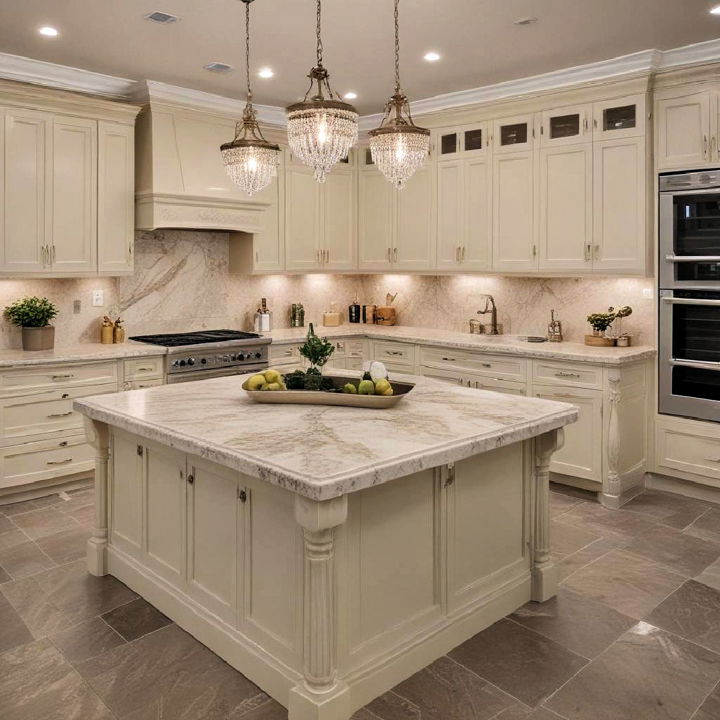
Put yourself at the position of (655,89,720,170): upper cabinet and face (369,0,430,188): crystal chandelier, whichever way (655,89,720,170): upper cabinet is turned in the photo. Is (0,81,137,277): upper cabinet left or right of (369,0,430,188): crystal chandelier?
right

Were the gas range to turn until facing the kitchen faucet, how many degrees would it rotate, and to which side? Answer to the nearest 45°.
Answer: approximately 45° to its left

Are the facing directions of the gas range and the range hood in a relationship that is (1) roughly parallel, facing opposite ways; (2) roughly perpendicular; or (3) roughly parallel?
roughly parallel

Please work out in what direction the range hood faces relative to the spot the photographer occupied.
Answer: facing the viewer and to the right of the viewer

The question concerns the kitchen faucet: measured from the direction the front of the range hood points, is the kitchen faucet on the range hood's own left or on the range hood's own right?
on the range hood's own left

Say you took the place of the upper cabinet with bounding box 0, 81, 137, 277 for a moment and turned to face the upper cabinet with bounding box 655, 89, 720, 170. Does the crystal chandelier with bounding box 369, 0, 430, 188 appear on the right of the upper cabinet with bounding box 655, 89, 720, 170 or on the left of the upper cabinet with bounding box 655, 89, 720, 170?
right

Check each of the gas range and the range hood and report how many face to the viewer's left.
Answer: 0

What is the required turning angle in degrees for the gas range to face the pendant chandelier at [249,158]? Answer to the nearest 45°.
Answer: approximately 45° to its right

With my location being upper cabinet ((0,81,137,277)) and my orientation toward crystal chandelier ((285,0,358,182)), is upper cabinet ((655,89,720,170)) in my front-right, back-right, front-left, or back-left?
front-left

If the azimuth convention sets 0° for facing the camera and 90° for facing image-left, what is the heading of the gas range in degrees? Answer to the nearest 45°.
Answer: approximately 315°

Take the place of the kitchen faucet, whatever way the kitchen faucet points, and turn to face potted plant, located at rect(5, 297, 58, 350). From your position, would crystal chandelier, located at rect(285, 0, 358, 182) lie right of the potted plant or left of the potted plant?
left
